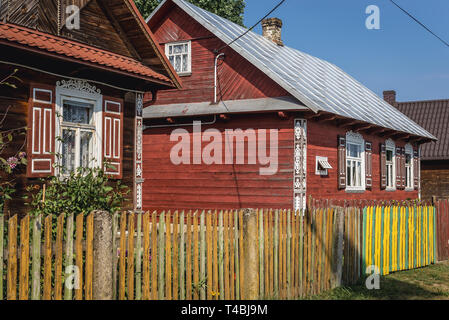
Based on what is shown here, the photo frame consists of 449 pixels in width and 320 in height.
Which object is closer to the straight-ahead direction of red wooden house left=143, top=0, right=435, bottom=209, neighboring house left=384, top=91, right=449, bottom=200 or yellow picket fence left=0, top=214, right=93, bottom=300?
the yellow picket fence

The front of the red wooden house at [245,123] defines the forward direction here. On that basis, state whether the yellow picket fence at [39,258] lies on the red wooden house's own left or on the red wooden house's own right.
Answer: on the red wooden house's own right

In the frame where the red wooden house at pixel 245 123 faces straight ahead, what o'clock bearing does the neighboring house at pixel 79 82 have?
The neighboring house is roughly at 2 o'clock from the red wooden house.

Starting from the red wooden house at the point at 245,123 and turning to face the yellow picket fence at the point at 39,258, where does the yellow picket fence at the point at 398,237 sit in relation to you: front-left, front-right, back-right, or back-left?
front-left

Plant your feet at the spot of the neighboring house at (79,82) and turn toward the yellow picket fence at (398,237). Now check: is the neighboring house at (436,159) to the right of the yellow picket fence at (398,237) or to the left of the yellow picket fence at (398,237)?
left

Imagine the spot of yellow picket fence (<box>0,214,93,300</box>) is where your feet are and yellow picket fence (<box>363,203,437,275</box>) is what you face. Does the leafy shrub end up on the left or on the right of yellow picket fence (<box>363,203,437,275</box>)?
left

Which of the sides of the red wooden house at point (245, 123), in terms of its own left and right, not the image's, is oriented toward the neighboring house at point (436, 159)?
left

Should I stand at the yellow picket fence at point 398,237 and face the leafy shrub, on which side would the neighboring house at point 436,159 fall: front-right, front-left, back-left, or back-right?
back-right

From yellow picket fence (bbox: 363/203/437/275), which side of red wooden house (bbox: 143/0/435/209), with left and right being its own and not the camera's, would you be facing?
front

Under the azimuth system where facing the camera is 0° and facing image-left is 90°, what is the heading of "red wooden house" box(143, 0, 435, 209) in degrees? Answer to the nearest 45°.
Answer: approximately 315°

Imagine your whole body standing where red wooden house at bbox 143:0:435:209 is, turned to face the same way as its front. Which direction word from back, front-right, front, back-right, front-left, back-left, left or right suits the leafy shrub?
front-right
